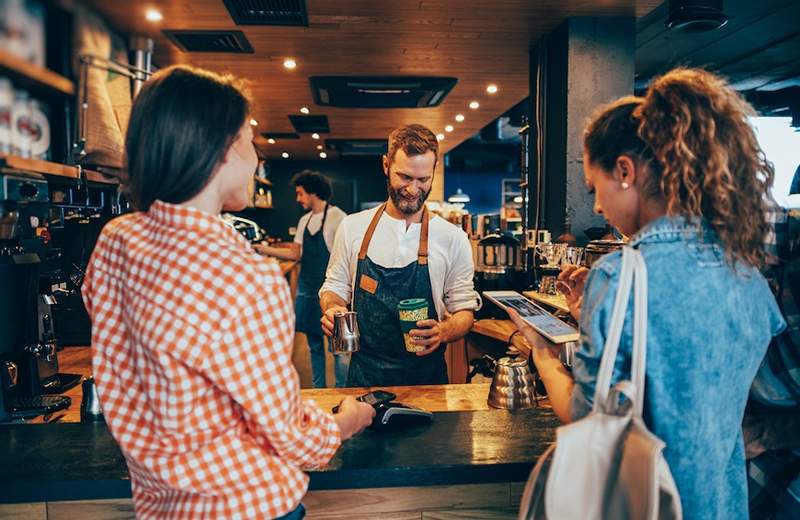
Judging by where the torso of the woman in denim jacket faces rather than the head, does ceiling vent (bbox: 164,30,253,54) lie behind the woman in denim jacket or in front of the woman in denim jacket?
in front

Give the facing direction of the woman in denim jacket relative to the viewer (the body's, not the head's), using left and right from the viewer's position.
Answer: facing away from the viewer and to the left of the viewer

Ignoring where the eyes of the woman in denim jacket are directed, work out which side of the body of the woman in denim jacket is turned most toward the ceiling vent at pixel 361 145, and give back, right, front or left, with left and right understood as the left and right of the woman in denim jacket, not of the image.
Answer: front

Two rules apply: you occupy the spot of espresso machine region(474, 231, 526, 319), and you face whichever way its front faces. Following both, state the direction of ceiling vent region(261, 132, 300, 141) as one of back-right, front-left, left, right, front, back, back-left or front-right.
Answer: back-right

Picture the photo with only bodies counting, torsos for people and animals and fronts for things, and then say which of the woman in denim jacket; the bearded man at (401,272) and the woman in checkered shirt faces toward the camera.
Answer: the bearded man

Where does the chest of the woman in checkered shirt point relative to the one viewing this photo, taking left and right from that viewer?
facing away from the viewer and to the right of the viewer

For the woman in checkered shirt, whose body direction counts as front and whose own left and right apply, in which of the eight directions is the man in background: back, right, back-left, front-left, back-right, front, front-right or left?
front-left

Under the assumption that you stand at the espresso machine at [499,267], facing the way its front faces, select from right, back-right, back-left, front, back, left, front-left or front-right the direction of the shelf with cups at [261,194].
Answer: back-right

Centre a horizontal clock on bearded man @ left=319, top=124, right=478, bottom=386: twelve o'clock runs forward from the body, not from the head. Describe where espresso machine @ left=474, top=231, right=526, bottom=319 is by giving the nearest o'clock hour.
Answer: The espresso machine is roughly at 7 o'clock from the bearded man.

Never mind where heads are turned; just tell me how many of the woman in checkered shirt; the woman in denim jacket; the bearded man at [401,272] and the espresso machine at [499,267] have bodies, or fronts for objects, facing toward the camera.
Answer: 2

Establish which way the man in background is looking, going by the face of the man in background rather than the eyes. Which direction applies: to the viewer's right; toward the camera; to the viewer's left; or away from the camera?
to the viewer's left

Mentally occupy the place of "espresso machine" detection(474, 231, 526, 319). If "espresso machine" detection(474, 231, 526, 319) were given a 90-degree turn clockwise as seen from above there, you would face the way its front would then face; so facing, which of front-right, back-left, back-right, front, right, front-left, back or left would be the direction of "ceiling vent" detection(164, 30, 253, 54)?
front

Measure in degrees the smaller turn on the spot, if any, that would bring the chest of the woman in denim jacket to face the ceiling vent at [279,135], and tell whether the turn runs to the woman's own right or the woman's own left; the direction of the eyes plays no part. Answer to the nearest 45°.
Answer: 0° — they already face it
